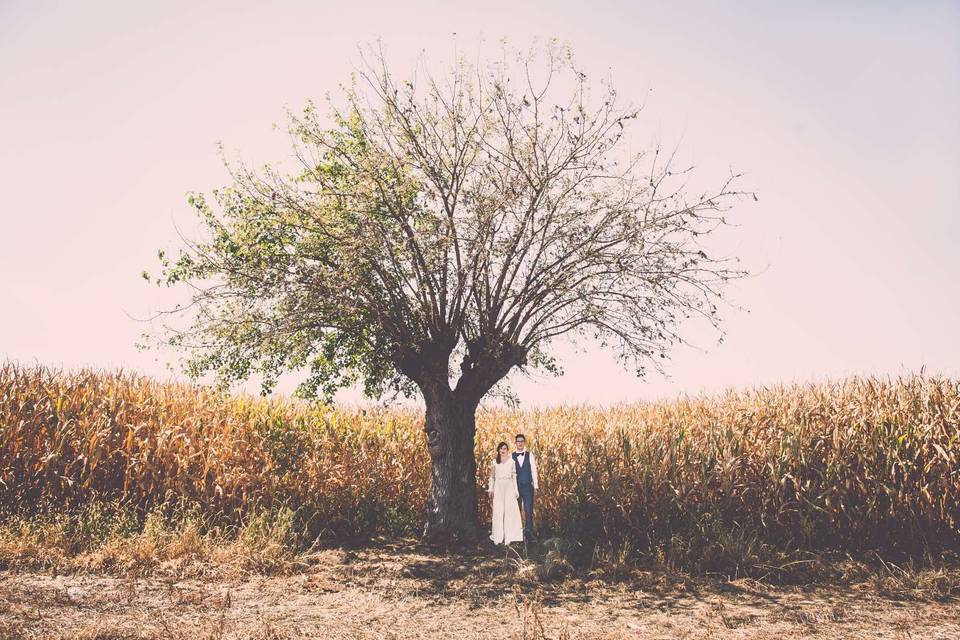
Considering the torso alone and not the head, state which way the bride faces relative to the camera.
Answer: toward the camera
